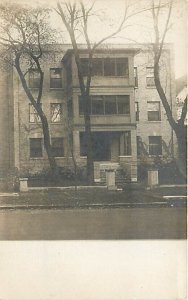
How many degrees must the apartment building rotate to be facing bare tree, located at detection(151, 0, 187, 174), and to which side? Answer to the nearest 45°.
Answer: approximately 90° to its left

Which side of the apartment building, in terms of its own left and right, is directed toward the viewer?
front
